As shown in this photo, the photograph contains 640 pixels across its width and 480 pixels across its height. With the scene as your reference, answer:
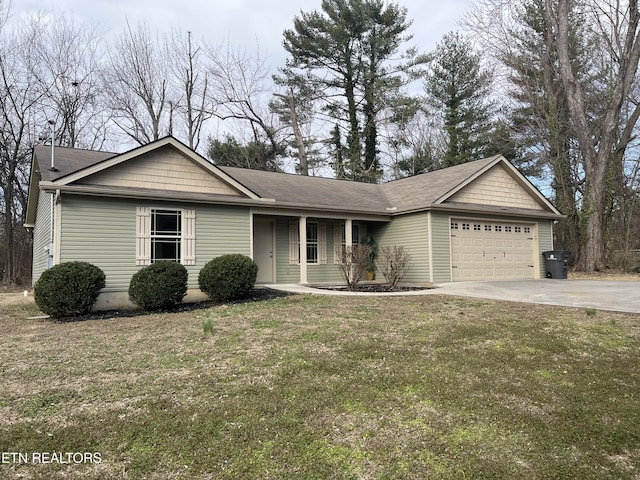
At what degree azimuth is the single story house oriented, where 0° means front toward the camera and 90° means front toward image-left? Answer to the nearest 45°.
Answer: approximately 315°

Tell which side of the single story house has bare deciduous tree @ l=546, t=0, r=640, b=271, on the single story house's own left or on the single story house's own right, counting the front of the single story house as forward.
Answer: on the single story house's own left

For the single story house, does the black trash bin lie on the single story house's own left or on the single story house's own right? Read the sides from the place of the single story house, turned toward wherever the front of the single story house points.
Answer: on the single story house's own left

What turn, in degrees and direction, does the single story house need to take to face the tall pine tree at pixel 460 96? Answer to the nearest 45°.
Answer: approximately 90° to its left

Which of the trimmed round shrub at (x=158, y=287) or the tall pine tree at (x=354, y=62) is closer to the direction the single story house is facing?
the trimmed round shrub

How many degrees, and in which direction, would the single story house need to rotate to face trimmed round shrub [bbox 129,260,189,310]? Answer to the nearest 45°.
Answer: approximately 90° to its right
